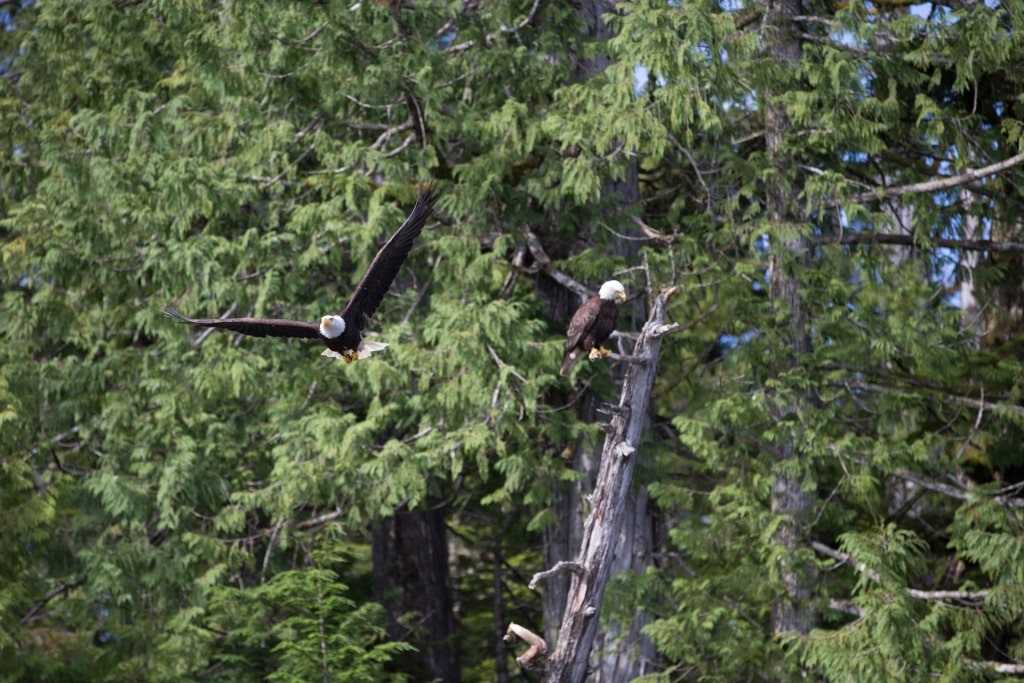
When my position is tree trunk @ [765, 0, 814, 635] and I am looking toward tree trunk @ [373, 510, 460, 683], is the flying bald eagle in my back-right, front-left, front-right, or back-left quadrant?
front-left

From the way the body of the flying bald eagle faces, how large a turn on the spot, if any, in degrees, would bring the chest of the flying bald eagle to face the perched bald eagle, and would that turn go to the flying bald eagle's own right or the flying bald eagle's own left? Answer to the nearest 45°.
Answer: approximately 135° to the flying bald eagle's own left

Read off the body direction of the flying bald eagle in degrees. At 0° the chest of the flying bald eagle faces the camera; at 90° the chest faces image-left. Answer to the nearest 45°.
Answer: approximately 45°

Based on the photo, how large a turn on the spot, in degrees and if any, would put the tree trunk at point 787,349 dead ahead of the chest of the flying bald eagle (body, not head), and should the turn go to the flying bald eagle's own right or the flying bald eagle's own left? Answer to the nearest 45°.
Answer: approximately 135° to the flying bald eagle's own left

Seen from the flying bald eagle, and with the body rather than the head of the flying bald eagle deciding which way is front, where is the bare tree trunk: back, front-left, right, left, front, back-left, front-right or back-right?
left
